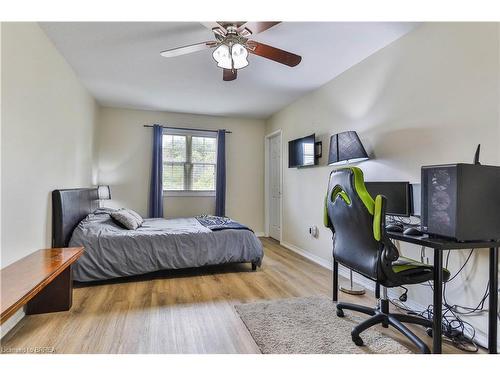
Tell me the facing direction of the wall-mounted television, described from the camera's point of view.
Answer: facing the viewer and to the left of the viewer

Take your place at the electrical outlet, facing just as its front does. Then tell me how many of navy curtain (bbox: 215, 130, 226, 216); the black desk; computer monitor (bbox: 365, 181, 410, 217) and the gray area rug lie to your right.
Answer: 1

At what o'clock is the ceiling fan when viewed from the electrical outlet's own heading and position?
The ceiling fan is roughly at 11 o'clock from the electrical outlet.

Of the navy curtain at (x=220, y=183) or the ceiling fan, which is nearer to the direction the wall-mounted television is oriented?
the ceiling fan

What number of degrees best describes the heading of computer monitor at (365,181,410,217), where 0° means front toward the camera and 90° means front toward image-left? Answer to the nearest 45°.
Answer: approximately 45°

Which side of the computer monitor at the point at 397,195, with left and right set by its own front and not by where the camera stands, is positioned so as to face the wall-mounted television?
right

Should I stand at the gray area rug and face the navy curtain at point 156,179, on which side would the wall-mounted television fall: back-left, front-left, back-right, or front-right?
front-right

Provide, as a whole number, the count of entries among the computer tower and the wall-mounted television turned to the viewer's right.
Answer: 0

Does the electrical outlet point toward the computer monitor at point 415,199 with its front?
no

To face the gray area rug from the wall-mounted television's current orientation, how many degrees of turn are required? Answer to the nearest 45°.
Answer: approximately 45° to its left

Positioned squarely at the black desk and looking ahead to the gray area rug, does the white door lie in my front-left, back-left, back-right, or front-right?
front-right

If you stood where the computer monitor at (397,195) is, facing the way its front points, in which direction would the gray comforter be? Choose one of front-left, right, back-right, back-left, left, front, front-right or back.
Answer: front-right

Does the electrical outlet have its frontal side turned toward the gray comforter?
yes

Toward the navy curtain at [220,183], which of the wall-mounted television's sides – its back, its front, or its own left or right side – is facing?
right

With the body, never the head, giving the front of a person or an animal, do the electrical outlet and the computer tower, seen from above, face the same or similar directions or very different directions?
same or similar directions

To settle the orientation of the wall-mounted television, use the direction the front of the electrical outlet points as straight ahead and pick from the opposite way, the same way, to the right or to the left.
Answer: the same way

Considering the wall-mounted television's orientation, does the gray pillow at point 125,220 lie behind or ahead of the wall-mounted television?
ahead

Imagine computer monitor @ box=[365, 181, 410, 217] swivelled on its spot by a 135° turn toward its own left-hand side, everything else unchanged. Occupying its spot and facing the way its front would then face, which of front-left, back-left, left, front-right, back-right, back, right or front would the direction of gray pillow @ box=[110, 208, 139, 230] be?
back

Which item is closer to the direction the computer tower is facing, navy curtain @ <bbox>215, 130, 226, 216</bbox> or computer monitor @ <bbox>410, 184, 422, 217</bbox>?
the navy curtain
